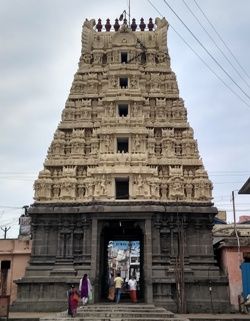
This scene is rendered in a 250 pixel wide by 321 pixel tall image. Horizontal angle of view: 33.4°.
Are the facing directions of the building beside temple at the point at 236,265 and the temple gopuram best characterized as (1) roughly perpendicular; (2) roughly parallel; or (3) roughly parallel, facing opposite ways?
roughly parallel

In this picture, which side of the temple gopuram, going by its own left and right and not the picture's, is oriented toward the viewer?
front

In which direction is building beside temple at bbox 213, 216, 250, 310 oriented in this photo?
toward the camera

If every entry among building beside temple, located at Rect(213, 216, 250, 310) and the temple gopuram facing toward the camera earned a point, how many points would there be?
2

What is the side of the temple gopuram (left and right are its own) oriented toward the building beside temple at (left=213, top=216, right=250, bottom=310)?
left

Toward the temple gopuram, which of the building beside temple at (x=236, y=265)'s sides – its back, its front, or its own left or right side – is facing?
right
